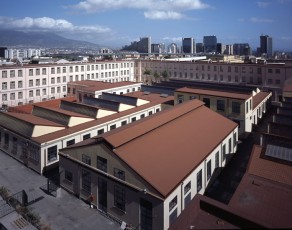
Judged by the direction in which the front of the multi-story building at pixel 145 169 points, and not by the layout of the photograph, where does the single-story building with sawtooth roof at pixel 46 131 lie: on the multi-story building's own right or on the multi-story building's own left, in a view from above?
on the multi-story building's own right

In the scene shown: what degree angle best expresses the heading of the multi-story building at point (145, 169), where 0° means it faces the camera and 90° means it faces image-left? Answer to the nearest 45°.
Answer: approximately 45°
